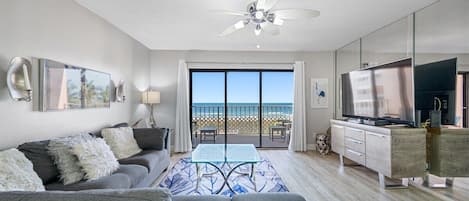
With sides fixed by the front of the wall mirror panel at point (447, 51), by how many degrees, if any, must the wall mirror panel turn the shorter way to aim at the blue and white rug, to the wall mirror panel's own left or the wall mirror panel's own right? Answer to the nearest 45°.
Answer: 0° — it already faces it

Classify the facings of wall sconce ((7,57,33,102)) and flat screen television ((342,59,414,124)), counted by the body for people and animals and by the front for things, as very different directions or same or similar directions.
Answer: very different directions

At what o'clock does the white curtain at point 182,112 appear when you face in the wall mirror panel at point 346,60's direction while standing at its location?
The white curtain is roughly at 1 o'clock from the wall mirror panel.

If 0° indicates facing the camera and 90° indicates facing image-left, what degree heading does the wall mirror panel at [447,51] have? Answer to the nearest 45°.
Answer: approximately 45°

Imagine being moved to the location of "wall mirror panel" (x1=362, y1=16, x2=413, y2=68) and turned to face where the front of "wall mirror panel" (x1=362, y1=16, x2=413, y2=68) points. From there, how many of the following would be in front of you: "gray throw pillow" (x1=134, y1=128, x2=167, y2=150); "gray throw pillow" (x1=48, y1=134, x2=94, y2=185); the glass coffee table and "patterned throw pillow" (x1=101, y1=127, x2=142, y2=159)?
4

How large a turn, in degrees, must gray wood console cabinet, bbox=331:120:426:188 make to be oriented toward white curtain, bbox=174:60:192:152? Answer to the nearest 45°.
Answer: approximately 45° to its right

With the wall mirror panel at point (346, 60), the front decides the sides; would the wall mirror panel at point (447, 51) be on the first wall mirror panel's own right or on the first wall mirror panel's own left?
on the first wall mirror panel's own left

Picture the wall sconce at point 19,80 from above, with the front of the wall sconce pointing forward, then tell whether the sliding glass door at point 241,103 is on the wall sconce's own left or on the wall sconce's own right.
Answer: on the wall sconce's own left

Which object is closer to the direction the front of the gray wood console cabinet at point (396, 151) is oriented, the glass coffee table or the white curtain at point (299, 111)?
the glass coffee table

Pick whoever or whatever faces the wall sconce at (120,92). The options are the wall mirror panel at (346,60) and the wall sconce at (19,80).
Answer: the wall mirror panel
